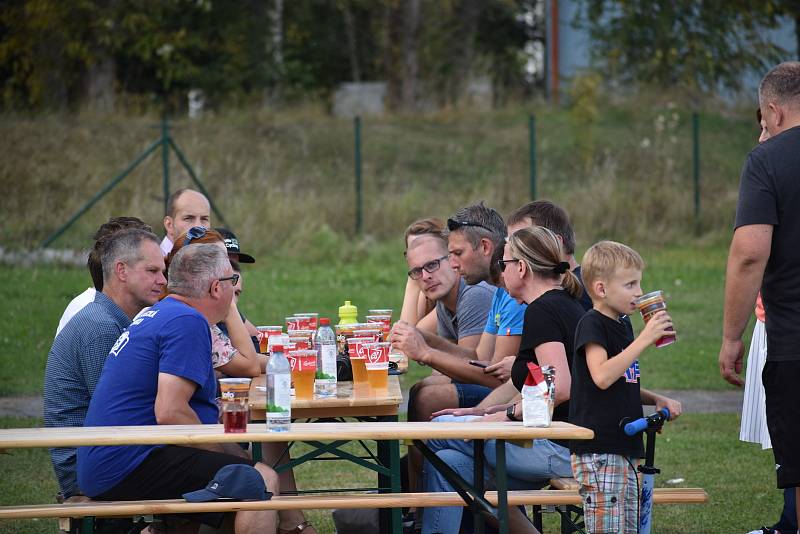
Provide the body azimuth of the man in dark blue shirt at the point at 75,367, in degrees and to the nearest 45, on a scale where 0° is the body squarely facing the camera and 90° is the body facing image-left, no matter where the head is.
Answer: approximately 270°

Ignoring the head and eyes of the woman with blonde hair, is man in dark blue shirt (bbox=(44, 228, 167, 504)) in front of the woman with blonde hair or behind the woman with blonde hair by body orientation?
in front

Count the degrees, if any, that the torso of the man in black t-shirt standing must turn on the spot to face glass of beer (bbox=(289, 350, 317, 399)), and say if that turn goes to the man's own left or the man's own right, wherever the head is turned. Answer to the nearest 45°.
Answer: approximately 45° to the man's own left

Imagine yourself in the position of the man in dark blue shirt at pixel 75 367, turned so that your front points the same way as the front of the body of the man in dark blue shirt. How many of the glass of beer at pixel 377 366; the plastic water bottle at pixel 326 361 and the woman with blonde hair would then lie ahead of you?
3

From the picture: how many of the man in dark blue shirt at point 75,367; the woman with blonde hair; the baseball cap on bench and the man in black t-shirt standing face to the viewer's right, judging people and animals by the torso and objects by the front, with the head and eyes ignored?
1

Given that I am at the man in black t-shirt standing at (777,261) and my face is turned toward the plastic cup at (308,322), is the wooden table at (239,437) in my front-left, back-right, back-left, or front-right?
front-left

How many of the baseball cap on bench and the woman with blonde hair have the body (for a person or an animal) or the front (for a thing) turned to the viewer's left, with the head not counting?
2

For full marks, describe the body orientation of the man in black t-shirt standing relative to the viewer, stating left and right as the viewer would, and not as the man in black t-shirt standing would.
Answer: facing away from the viewer and to the left of the viewer

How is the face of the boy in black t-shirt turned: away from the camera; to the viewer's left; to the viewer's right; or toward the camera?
to the viewer's right

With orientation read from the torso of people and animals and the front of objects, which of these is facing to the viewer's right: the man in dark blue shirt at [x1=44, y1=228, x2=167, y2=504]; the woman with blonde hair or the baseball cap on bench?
the man in dark blue shirt

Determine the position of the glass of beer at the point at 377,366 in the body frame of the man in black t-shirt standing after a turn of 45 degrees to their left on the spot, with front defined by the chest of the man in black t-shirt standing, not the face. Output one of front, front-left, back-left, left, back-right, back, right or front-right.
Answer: front

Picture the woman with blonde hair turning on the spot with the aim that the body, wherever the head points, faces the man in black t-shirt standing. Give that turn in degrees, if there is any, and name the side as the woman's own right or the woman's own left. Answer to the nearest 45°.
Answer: approximately 180°

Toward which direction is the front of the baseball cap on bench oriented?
to the viewer's left
